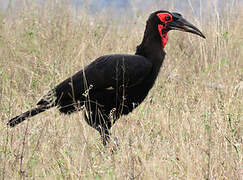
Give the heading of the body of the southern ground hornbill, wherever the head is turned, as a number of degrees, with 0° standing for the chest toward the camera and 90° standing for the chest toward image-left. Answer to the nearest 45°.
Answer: approximately 270°
